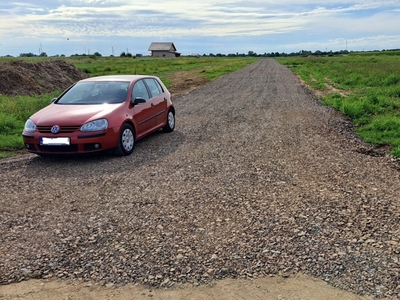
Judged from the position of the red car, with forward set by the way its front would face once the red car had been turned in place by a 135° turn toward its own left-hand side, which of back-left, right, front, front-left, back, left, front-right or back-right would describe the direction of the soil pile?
left

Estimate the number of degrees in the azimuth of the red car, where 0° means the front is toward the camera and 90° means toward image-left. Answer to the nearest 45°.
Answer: approximately 45°
